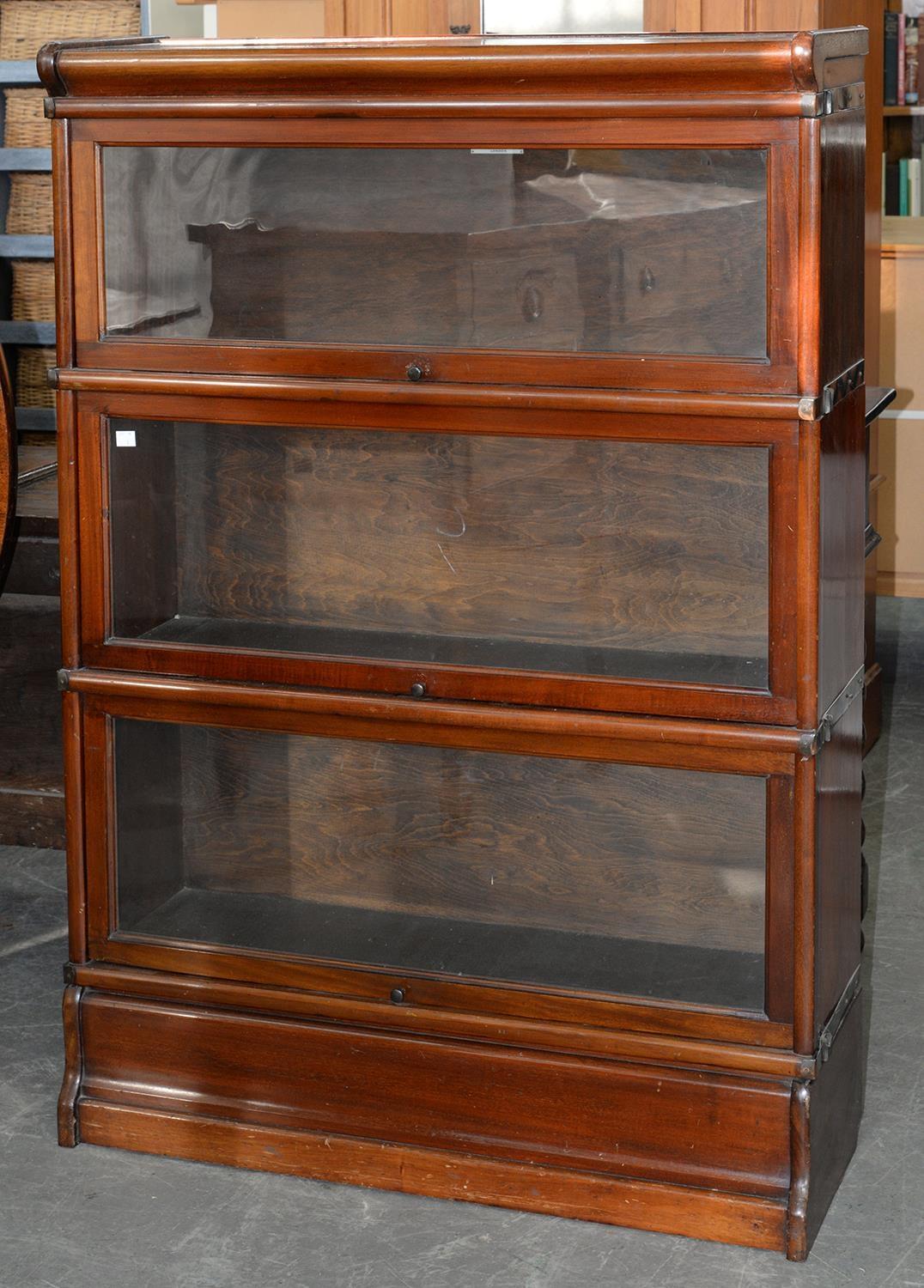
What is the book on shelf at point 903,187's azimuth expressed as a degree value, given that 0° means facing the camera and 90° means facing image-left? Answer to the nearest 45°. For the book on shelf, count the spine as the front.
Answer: approximately 0°

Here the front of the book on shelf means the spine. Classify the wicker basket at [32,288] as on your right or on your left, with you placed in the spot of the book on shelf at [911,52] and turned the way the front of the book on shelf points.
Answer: on your right

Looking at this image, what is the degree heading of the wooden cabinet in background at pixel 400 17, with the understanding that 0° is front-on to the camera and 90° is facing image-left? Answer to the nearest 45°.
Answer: approximately 0°
